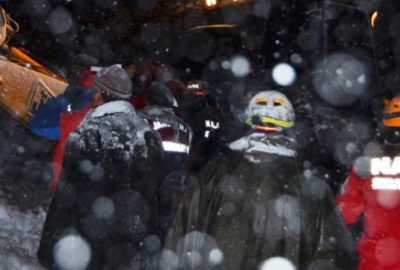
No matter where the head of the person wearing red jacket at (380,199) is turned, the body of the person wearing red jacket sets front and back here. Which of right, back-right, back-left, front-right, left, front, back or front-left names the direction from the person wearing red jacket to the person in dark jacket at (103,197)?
back-left

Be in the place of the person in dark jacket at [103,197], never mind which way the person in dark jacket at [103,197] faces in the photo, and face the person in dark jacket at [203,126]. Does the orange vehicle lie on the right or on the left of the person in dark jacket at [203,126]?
left

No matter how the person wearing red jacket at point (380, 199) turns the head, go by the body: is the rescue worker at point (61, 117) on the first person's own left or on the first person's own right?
on the first person's own left

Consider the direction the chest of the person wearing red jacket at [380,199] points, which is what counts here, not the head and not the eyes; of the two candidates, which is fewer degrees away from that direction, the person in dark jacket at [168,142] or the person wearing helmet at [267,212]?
the person in dark jacket

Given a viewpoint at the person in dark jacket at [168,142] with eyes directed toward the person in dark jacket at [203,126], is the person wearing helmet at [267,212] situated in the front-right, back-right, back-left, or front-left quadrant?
back-right

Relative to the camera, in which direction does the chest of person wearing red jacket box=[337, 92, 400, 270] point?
away from the camera

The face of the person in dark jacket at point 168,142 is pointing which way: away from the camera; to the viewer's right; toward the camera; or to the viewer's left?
away from the camera

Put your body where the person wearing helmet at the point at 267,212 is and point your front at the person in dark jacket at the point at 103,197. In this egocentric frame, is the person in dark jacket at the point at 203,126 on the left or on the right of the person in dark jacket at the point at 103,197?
right

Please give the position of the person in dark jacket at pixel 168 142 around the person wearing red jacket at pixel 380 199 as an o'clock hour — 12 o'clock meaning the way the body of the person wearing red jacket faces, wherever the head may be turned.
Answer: The person in dark jacket is roughly at 9 o'clock from the person wearing red jacket.
